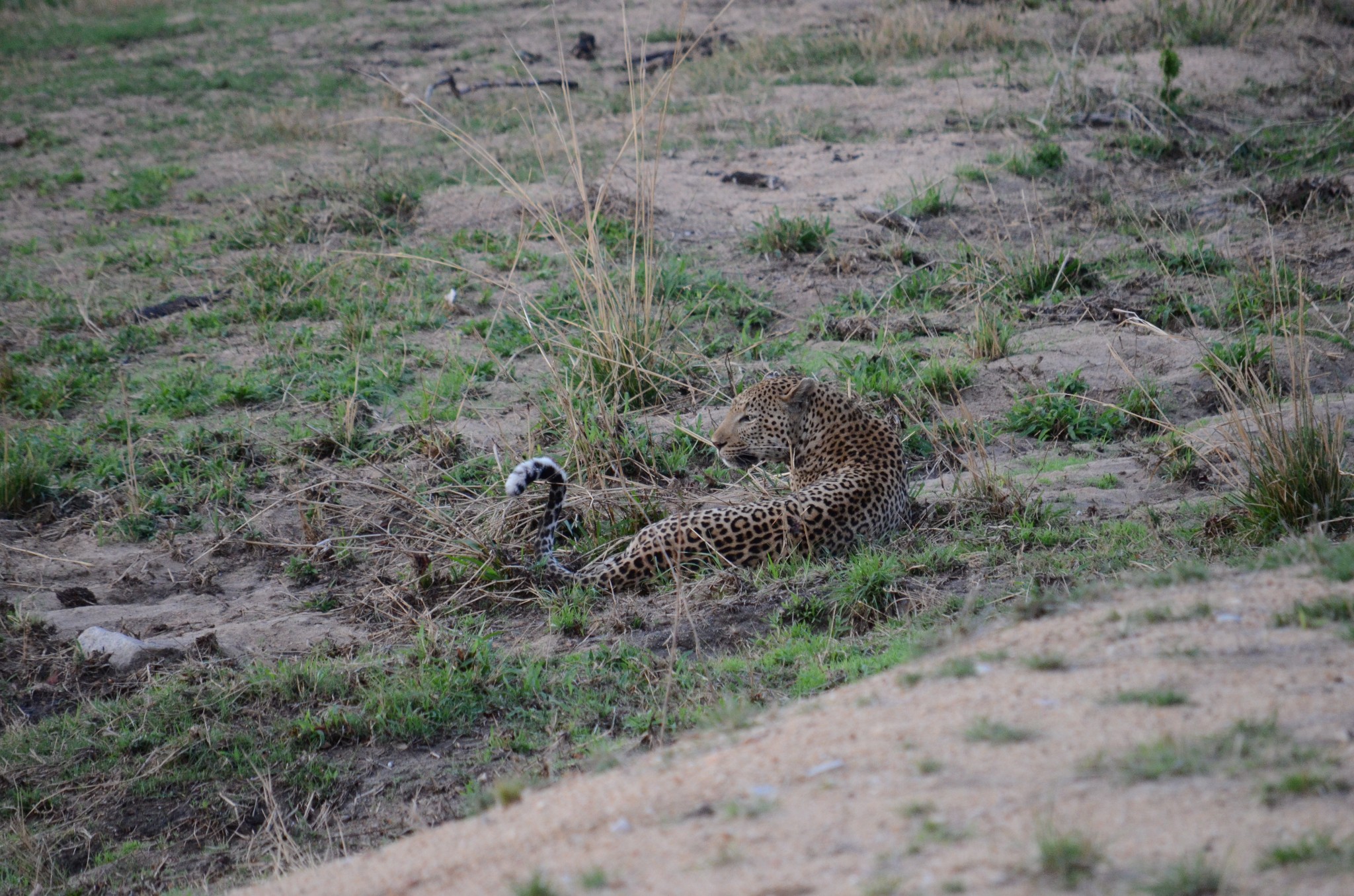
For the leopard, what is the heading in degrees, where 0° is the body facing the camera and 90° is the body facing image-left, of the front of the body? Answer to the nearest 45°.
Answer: approximately 270°

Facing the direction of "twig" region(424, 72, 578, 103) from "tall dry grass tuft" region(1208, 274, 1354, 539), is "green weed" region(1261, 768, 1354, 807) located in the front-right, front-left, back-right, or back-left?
back-left

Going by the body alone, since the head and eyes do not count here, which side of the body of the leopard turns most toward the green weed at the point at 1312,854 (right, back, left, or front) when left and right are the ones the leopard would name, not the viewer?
right

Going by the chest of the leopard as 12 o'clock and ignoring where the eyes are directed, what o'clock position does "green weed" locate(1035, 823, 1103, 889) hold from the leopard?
The green weed is roughly at 3 o'clock from the leopard.

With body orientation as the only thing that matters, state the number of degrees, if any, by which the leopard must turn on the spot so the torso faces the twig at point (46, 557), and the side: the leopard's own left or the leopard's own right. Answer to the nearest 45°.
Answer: approximately 180°

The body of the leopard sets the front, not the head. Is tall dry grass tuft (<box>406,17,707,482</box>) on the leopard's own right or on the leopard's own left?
on the leopard's own left
